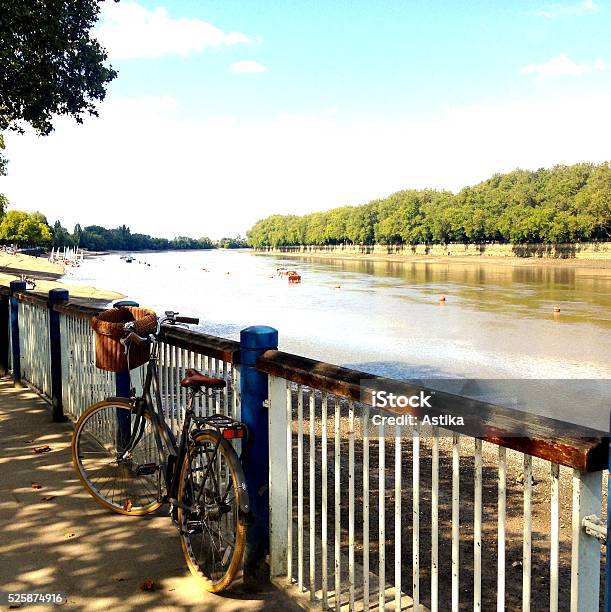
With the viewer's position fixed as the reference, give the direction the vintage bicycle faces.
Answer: facing away from the viewer and to the left of the viewer
